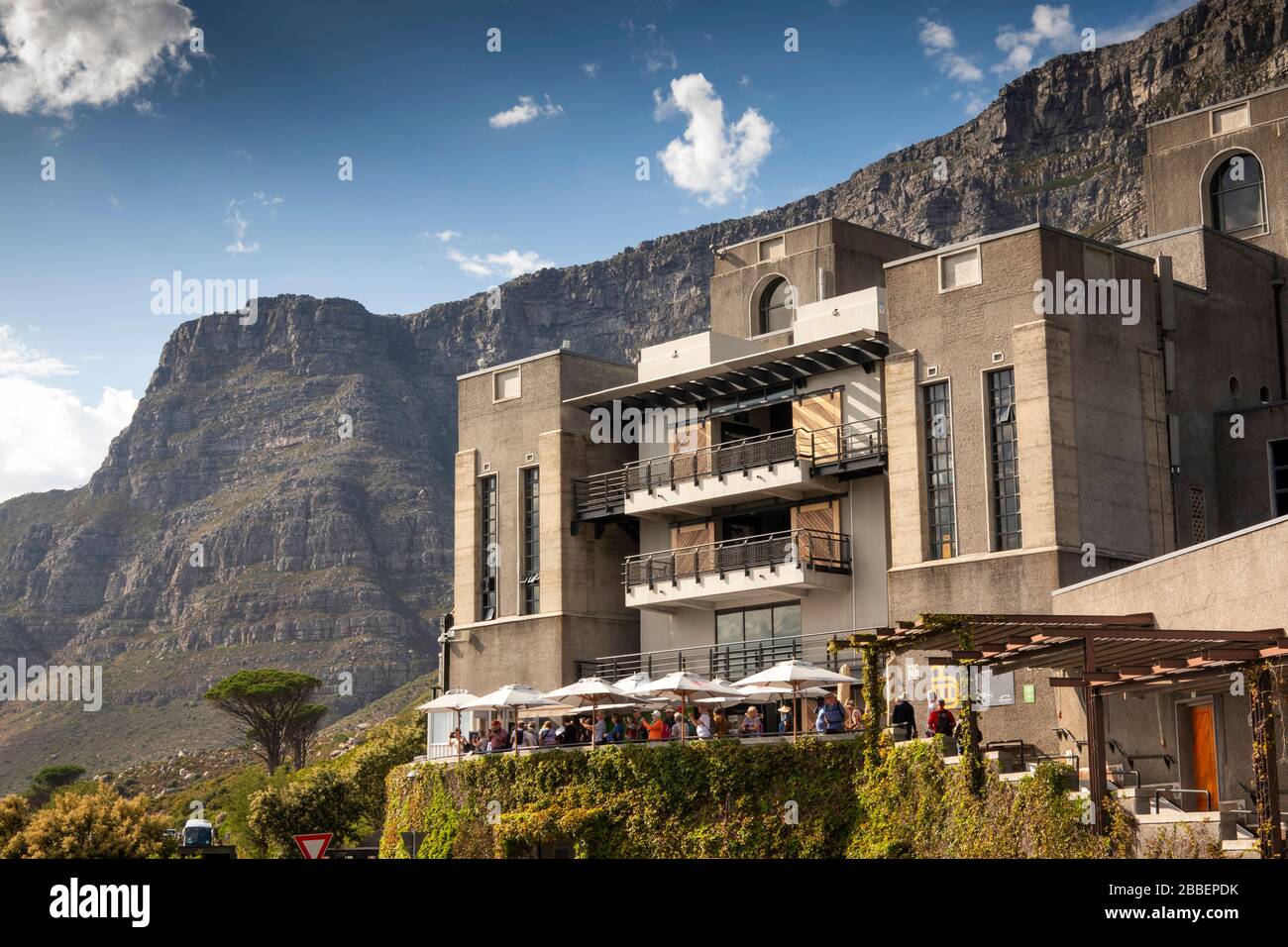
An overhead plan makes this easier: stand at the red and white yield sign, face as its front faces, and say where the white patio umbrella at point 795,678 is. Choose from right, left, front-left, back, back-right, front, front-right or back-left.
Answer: back-left

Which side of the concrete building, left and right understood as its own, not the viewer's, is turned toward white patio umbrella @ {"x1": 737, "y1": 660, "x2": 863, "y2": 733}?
front

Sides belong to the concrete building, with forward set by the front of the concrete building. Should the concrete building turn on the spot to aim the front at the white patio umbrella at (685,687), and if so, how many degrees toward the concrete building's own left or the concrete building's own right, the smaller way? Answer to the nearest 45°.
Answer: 0° — it already faces it

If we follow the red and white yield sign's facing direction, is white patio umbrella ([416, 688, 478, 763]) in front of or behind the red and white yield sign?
behind

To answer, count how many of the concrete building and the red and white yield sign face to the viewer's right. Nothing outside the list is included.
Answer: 0

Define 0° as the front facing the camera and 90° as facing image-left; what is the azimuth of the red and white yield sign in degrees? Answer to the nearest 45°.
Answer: approximately 0°

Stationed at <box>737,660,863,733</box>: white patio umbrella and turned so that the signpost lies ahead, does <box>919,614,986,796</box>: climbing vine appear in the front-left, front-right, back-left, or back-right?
back-left

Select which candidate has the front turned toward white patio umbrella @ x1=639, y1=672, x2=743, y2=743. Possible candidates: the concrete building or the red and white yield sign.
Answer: the concrete building

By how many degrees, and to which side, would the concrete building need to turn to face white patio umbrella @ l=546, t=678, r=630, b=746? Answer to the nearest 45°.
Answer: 0° — it already faces it

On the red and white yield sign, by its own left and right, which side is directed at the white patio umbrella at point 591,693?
back

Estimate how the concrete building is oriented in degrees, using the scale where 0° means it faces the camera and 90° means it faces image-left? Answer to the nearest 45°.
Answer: approximately 45°

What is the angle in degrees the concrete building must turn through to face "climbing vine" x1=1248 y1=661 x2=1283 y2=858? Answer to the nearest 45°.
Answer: approximately 45° to its left

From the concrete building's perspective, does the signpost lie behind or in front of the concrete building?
in front

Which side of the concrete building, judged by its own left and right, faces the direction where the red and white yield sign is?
front
